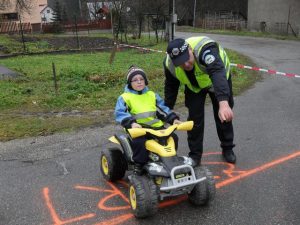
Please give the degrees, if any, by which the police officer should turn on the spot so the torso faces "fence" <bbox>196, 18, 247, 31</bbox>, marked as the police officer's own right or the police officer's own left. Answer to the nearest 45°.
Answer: approximately 135° to the police officer's own right

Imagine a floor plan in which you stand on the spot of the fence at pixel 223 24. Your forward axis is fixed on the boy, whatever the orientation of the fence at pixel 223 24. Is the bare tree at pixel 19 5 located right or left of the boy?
right

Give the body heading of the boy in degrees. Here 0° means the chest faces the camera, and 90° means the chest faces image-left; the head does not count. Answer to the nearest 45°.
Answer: approximately 315°

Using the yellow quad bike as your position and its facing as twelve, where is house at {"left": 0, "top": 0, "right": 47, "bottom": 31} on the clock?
The house is roughly at 7 o'clock from the yellow quad bike.

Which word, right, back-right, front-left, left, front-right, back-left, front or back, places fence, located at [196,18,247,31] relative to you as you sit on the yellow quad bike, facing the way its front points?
back-left

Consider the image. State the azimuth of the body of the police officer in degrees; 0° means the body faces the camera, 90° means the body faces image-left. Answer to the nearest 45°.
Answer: approximately 45°

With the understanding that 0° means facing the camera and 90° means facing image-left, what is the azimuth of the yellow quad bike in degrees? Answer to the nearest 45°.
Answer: approximately 315°

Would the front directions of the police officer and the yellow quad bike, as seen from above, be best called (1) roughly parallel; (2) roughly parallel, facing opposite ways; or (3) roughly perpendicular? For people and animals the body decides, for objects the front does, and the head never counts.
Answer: roughly perpendicular

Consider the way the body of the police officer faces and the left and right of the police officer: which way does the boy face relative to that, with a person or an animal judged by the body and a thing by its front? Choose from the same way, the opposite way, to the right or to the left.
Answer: to the left

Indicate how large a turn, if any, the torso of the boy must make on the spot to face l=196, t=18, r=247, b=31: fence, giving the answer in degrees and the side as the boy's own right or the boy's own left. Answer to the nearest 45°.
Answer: approximately 135° to the boy's own left
